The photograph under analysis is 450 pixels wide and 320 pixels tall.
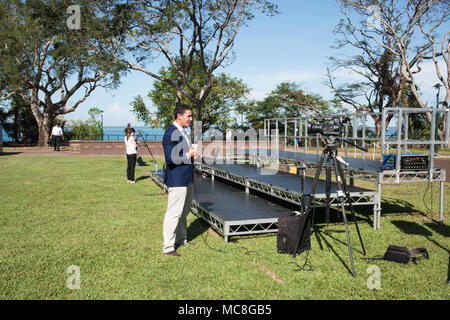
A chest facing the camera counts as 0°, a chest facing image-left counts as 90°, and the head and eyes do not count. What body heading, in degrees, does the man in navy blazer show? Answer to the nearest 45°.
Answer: approximately 270°

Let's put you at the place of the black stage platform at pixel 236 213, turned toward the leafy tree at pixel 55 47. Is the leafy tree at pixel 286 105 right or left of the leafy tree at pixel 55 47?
right

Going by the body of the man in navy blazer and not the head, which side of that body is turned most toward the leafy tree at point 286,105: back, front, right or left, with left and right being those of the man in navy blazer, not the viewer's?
left

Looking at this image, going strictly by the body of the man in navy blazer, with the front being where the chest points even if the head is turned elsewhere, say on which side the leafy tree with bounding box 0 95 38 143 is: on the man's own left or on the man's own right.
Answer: on the man's own left

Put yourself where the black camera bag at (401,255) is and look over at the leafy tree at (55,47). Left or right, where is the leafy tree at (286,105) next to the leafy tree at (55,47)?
right

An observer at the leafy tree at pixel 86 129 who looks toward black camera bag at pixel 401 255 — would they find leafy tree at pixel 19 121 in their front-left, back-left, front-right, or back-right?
back-right

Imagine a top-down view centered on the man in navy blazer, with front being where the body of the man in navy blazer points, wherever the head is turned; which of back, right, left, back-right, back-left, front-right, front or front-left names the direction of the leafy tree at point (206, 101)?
left

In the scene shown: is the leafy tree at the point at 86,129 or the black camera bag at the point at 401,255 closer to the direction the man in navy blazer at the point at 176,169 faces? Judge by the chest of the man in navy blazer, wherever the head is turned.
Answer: the black camera bag

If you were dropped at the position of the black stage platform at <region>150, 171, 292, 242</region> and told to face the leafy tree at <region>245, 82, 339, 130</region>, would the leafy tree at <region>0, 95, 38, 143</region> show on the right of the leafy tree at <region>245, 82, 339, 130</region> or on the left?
left

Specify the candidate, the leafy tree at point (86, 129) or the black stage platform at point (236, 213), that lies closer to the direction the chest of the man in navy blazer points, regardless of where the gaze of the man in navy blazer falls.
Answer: the black stage platform
